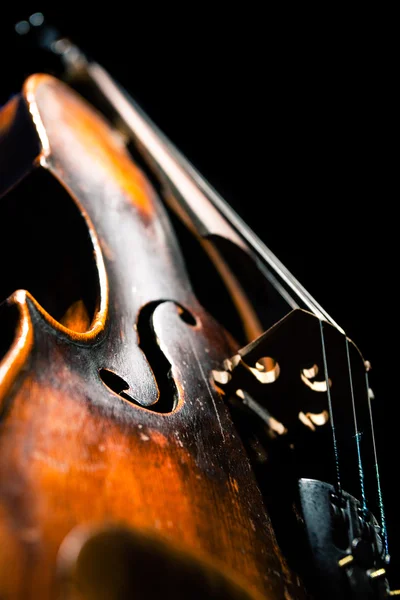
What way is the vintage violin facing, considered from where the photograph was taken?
facing the viewer and to the right of the viewer
